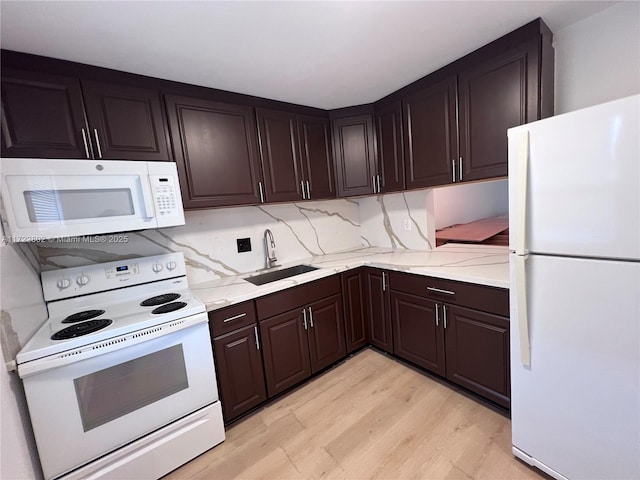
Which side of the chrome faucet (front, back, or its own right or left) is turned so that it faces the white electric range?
right

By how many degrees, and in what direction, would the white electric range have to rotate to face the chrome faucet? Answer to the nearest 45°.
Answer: approximately 90° to its left

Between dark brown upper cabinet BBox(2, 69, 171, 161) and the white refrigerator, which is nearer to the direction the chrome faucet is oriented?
the white refrigerator

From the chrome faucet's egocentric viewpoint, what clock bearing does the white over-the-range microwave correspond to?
The white over-the-range microwave is roughly at 3 o'clock from the chrome faucet.

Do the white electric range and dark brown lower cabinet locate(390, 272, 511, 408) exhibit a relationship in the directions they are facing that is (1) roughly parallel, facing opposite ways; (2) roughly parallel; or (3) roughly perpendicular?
roughly perpendicular

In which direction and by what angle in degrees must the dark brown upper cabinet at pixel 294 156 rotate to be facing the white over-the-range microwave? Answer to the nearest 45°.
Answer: approximately 90° to its right
